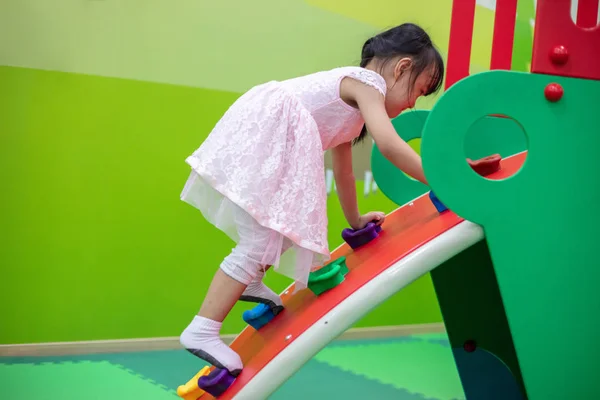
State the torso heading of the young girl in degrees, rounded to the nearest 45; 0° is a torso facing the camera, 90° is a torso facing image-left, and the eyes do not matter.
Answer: approximately 270°

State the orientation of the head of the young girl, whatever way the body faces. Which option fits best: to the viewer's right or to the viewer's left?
to the viewer's right
